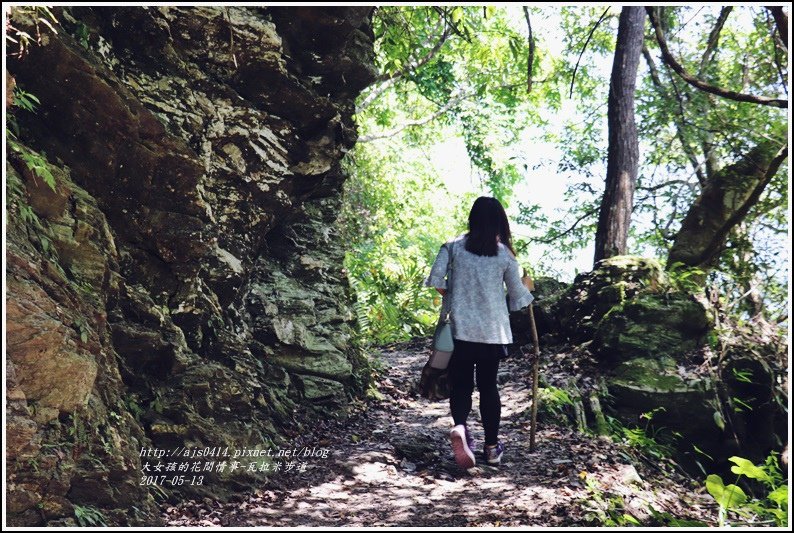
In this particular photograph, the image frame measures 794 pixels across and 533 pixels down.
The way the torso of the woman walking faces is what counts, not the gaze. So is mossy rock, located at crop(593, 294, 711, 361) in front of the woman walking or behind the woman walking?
in front

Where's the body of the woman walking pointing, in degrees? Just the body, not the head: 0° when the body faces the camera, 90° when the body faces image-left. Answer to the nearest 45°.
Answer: approximately 180°

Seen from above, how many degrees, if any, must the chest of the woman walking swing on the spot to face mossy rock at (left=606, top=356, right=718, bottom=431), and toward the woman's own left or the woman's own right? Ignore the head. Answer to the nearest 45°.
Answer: approximately 45° to the woman's own right

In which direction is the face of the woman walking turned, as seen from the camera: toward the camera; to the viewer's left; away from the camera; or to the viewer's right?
away from the camera
